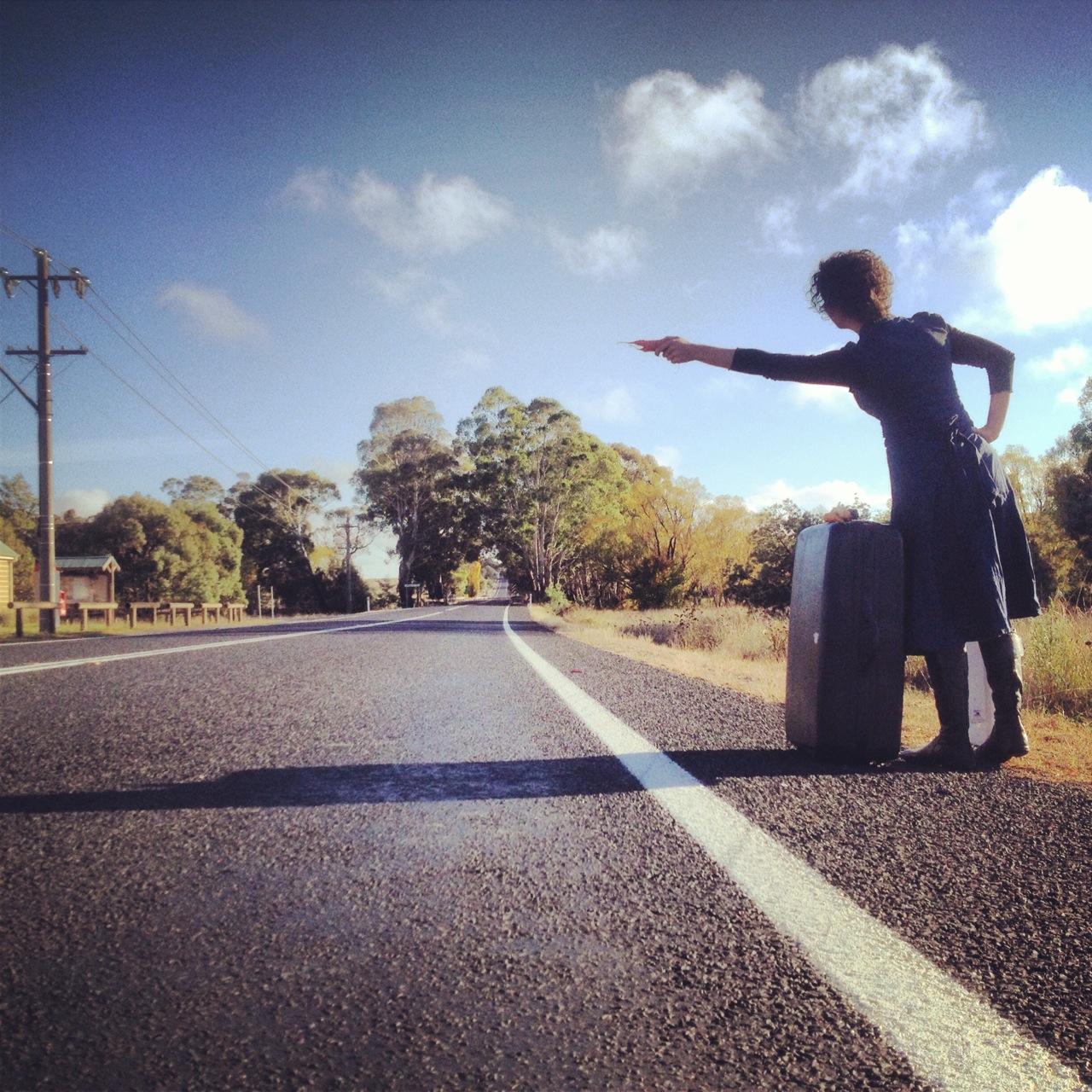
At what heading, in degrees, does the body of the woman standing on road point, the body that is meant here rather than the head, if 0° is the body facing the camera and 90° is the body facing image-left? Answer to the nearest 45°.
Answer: approximately 135°

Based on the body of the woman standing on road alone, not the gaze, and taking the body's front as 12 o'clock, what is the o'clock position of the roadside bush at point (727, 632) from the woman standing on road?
The roadside bush is roughly at 1 o'clock from the woman standing on road.

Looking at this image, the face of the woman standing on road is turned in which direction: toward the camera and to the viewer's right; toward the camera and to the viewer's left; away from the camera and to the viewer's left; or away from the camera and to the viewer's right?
away from the camera and to the viewer's left
